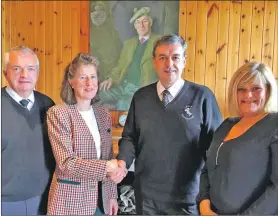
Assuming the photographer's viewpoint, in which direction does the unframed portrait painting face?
facing the viewer

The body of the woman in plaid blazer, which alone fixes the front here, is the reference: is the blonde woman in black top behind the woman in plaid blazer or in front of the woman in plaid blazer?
in front

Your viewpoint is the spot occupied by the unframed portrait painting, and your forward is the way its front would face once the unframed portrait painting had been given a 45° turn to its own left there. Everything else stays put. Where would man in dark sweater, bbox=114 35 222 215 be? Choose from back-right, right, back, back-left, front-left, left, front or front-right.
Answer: front-right

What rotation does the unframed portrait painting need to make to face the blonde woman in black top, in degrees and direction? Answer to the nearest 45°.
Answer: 0° — it already faces them

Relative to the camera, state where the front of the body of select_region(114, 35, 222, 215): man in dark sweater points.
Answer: toward the camera

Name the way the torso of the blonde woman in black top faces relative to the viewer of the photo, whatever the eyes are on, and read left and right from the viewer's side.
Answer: facing the viewer and to the left of the viewer

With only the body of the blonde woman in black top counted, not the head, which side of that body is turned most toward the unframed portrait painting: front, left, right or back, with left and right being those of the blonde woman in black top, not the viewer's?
right

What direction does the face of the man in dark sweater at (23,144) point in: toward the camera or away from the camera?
toward the camera

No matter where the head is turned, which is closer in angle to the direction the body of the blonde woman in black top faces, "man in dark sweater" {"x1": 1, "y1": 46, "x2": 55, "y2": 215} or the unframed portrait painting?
the man in dark sweater
